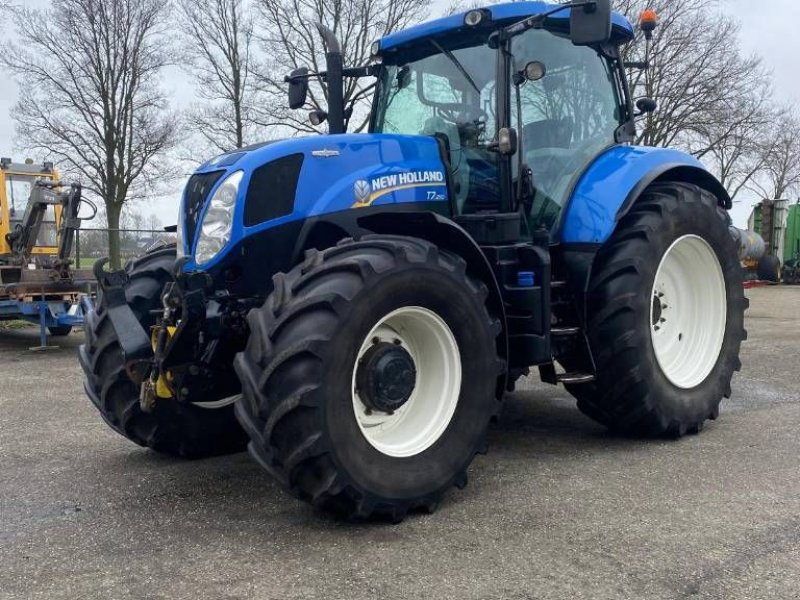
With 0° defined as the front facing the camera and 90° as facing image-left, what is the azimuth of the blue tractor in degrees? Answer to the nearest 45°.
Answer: approximately 45°

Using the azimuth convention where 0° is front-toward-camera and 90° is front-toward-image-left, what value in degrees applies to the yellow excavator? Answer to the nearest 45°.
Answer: approximately 315°

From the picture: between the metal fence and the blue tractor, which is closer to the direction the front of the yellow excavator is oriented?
the blue tractor

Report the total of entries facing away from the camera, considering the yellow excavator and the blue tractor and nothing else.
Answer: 0

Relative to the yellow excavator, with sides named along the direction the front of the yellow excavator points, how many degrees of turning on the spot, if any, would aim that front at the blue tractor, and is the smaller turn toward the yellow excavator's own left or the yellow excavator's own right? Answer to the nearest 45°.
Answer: approximately 45° to the yellow excavator's own right

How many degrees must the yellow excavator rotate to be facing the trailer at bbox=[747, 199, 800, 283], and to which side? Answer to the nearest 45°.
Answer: approximately 45° to its left

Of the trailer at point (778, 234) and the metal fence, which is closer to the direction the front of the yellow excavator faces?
the trailer

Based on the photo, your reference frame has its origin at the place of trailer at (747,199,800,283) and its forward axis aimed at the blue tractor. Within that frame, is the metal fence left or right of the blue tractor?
right

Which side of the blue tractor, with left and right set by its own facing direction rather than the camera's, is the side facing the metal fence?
right

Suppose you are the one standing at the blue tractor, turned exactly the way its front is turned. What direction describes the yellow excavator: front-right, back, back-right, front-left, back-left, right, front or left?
right

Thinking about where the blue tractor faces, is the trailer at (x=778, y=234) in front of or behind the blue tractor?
behind
